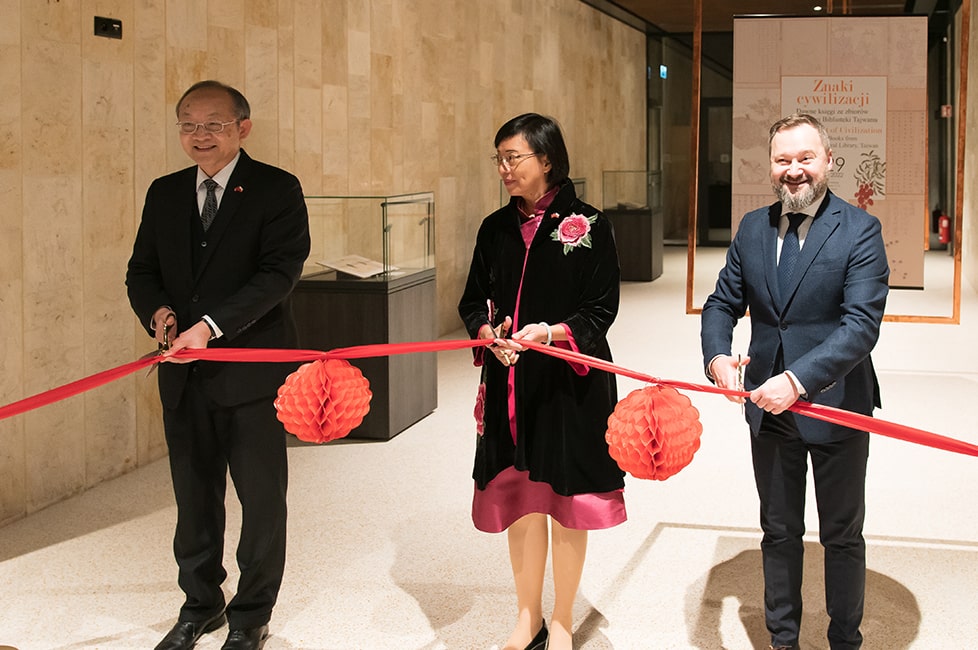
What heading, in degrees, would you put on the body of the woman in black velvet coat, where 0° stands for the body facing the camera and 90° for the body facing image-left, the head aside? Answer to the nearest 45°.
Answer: approximately 45°

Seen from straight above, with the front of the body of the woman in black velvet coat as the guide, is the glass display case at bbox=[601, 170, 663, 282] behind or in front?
behind

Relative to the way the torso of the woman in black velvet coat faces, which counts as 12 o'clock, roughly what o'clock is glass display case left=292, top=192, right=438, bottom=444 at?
The glass display case is roughly at 4 o'clock from the woman in black velvet coat.

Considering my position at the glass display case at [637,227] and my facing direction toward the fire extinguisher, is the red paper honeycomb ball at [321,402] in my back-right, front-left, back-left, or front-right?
back-right
